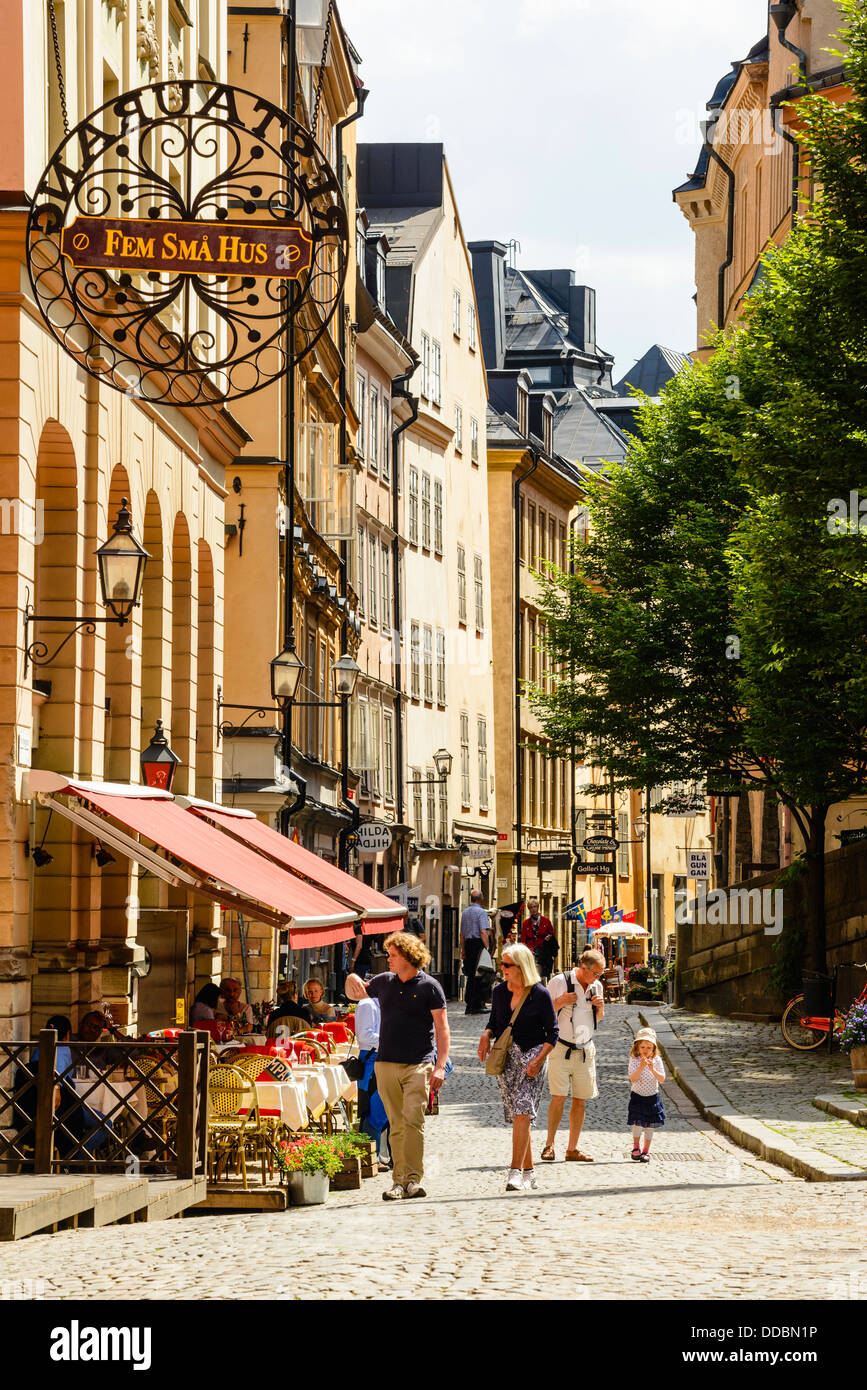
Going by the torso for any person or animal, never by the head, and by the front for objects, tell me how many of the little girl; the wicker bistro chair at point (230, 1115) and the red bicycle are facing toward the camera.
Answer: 1

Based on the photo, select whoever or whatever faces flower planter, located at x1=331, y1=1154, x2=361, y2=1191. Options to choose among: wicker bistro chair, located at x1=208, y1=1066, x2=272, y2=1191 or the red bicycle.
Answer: the wicker bistro chair

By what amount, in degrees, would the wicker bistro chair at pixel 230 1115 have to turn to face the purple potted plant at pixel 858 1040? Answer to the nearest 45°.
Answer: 0° — it already faces it

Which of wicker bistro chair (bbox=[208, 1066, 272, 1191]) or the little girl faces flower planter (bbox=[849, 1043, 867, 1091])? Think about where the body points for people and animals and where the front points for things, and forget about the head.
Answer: the wicker bistro chair

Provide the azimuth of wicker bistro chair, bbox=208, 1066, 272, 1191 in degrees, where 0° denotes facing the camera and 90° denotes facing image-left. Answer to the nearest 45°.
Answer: approximately 225°

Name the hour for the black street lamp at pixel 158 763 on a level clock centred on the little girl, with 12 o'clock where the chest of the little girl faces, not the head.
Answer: The black street lamp is roughly at 4 o'clock from the little girl.

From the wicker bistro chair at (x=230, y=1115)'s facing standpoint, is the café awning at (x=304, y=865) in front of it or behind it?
in front

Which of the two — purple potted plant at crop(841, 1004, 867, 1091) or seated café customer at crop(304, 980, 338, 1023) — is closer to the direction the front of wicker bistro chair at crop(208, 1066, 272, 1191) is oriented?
the purple potted plant

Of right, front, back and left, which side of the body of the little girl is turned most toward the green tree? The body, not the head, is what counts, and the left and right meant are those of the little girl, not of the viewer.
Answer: back
